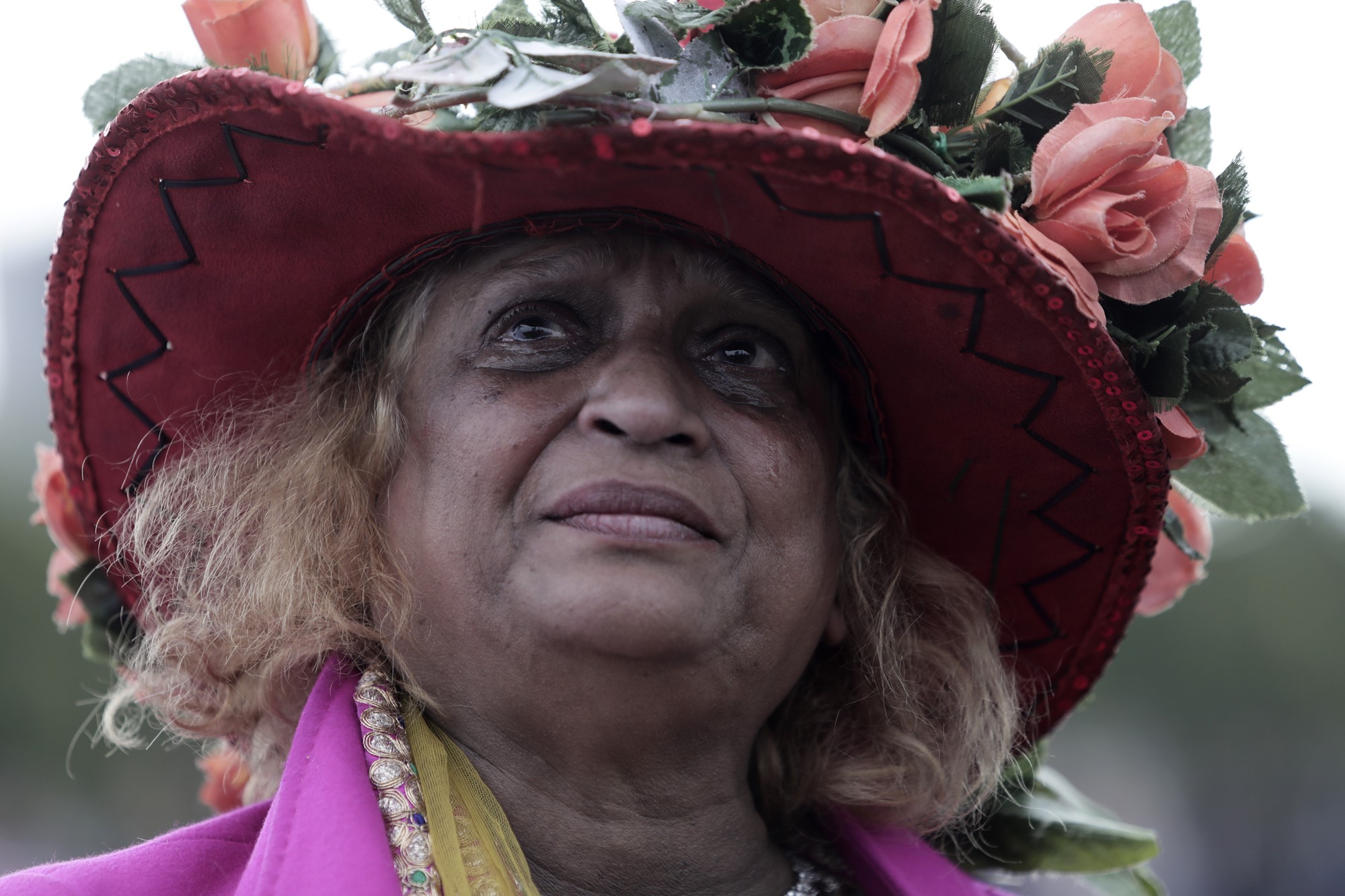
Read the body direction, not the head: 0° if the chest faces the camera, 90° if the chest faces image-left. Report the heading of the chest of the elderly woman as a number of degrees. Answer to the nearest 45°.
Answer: approximately 0°
